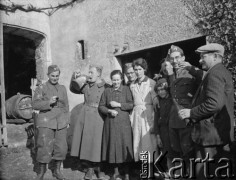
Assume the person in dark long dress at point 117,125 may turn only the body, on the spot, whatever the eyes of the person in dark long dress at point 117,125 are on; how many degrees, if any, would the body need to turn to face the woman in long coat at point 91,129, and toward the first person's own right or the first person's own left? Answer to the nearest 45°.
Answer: approximately 135° to the first person's own right

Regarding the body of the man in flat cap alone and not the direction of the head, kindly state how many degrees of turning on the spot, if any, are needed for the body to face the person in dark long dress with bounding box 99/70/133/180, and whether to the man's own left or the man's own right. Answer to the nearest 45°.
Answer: approximately 45° to the man's own right

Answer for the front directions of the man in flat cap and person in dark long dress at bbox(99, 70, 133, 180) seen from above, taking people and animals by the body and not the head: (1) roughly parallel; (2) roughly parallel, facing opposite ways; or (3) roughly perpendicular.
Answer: roughly perpendicular

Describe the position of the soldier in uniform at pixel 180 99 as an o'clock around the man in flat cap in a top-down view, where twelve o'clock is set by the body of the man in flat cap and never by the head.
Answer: The soldier in uniform is roughly at 2 o'clock from the man in flat cap.

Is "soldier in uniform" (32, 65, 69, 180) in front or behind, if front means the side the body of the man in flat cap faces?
in front

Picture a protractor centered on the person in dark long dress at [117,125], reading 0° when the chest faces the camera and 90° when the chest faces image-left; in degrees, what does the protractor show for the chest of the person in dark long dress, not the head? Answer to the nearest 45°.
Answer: approximately 0°

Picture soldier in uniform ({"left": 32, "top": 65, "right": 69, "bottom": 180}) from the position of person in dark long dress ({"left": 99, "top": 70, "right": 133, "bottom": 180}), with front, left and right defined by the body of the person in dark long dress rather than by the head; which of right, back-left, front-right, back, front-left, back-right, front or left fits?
right

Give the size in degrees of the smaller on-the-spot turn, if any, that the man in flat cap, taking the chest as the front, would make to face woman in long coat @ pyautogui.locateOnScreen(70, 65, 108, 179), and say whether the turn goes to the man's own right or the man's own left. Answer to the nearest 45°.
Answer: approximately 45° to the man's own right

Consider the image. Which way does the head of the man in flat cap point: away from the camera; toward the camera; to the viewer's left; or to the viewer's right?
to the viewer's left

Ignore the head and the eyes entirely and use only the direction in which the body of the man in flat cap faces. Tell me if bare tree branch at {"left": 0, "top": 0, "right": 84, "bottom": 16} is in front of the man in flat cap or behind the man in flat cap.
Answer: in front
